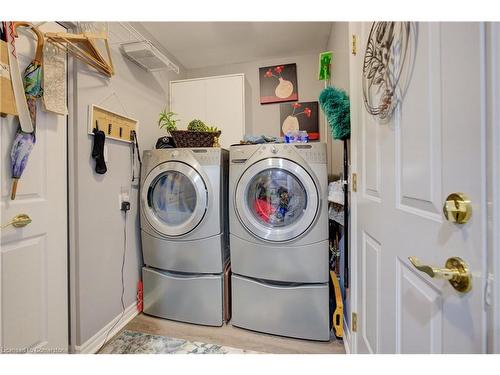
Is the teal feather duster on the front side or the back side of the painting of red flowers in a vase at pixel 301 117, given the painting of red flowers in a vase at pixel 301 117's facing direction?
on the front side

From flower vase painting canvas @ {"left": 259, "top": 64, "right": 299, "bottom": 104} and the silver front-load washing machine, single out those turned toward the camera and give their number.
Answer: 2

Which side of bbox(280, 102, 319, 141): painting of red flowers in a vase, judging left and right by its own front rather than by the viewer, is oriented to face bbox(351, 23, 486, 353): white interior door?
front

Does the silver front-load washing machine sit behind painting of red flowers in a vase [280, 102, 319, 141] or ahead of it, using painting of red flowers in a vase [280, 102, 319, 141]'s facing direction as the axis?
ahead

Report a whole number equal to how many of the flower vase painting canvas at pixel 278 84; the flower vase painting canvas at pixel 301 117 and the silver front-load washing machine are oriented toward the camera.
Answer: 3

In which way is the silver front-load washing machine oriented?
toward the camera

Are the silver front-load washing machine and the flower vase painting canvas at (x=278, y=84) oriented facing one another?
no

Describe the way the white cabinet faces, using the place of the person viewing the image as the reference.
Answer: facing the viewer and to the left of the viewer

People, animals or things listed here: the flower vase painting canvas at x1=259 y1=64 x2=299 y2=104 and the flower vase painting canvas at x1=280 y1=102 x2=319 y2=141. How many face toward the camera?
2

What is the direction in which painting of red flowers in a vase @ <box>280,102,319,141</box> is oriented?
toward the camera

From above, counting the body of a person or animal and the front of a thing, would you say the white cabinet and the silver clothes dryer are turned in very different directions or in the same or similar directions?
same or similar directions
